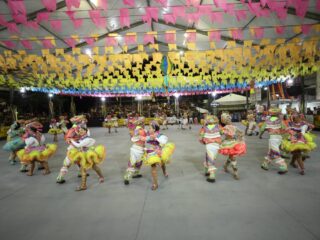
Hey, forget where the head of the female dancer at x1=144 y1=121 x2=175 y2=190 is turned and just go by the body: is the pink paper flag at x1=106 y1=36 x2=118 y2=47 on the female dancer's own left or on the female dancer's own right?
on the female dancer's own right

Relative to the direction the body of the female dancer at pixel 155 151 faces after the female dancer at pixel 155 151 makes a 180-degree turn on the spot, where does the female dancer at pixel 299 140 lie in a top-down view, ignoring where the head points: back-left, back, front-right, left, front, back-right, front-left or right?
front-right

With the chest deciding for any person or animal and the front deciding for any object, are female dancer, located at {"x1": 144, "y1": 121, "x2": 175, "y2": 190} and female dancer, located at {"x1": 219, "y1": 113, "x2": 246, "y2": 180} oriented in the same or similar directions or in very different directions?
same or similar directions

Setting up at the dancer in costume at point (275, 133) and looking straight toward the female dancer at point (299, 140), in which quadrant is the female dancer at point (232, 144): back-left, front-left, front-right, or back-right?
back-right

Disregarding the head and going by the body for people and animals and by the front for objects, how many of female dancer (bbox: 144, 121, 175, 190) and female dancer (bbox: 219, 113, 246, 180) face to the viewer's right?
0

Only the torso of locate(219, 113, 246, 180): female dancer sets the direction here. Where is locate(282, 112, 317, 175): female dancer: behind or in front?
behind

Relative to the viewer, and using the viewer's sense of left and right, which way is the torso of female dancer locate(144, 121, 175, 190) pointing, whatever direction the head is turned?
facing the viewer and to the left of the viewer
